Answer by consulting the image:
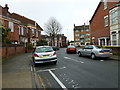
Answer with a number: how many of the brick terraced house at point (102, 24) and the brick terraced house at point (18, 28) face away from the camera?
0

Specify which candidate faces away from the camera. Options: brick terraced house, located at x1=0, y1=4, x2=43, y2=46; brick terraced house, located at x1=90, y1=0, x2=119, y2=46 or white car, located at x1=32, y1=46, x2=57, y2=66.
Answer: the white car

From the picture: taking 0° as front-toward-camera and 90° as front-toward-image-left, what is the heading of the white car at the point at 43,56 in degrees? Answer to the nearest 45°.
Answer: approximately 180°

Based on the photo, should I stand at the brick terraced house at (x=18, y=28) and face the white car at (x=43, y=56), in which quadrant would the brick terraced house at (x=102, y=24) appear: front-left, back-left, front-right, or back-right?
front-left

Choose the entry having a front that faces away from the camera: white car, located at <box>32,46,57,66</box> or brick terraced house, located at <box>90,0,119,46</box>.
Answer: the white car

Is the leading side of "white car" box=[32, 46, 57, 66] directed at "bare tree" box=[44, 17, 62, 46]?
yes

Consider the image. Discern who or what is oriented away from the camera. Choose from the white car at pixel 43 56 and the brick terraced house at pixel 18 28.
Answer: the white car

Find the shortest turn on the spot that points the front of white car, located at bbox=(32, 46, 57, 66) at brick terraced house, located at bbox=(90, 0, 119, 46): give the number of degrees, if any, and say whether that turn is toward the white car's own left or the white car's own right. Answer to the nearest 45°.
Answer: approximately 45° to the white car's own right

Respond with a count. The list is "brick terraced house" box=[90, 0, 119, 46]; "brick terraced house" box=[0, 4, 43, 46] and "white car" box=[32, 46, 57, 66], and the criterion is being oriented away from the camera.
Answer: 1

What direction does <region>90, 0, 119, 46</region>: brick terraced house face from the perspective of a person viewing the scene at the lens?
facing the viewer and to the left of the viewer

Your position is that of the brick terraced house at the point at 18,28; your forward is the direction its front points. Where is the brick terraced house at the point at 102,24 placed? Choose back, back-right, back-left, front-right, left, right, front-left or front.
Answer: front

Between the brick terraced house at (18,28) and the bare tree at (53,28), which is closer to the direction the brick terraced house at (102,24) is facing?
the brick terraced house

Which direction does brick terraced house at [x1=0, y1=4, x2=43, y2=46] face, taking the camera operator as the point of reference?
facing the viewer and to the right of the viewer

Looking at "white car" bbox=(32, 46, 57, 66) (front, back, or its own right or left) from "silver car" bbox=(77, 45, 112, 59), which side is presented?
right
